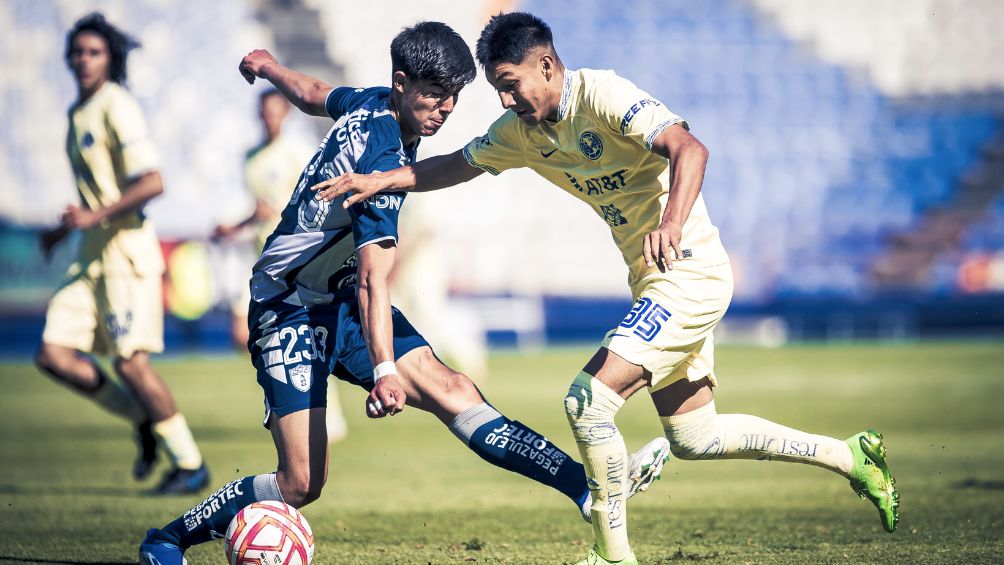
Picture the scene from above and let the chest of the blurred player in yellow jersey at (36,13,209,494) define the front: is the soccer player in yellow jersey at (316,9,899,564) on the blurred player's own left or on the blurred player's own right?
on the blurred player's own left

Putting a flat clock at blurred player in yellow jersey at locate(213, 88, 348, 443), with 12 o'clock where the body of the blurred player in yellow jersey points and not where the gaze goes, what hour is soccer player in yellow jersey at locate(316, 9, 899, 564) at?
The soccer player in yellow jersey is roughly at 10 o'clock from the blurred player in yellow jersey.

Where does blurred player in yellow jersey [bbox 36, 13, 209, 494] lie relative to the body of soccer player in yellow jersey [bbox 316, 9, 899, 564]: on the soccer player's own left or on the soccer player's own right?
on the soccer player's own right

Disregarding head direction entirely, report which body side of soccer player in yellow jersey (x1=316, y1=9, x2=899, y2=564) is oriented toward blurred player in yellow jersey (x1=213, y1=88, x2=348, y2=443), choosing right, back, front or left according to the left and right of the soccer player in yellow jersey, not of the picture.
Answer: right

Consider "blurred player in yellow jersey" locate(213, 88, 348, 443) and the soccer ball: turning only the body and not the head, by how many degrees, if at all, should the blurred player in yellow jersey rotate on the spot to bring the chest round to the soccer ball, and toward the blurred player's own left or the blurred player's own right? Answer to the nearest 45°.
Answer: approximately 45° to the blurred player's own left

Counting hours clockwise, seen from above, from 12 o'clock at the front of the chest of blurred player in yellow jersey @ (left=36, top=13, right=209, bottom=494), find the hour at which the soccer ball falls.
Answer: The soccer ball is roughly at 10 o'clock from the blurred player in yellow jersey.

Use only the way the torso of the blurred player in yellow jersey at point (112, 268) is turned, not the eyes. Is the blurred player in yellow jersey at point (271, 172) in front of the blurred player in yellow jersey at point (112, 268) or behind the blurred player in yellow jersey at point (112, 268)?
behind

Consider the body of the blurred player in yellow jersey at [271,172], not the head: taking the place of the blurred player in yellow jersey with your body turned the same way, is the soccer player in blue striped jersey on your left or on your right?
on your left
